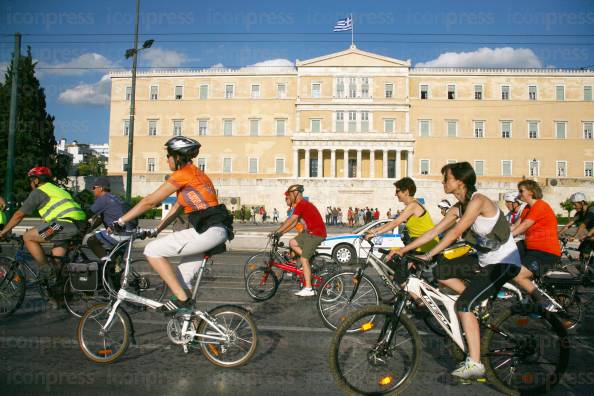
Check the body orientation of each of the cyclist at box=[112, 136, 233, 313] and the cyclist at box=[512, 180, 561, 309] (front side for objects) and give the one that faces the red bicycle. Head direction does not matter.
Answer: the cyclist at box=[512, 180, 561, 309]

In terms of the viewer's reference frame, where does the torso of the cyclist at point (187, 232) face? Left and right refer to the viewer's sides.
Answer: facing to the left of the viewer

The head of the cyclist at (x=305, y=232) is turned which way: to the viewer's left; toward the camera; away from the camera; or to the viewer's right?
to the viewer's left

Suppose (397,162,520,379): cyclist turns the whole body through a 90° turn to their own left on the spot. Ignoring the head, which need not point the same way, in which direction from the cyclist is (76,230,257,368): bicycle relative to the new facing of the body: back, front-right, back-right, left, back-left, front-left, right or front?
right

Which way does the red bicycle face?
to the viewer's left

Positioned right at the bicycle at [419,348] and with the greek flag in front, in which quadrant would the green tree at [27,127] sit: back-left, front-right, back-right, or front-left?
front-left

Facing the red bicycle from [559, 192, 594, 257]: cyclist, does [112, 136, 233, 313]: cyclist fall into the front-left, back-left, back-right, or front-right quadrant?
front-left

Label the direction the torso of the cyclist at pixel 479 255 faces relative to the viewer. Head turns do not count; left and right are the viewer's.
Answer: facing to the left of the viewer

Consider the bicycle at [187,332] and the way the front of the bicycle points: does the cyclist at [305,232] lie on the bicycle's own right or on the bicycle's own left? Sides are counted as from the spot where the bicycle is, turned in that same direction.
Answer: on the bicycle's own right

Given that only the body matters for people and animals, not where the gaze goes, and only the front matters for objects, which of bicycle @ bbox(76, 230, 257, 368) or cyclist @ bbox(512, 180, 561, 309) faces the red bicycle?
the cyclist

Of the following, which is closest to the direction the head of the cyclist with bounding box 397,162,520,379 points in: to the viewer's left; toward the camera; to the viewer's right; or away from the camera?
to the viewer's left

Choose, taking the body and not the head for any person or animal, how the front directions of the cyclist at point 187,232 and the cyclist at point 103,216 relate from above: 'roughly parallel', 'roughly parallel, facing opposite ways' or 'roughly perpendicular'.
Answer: roughly parallel

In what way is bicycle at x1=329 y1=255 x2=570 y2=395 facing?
to the viewer's left

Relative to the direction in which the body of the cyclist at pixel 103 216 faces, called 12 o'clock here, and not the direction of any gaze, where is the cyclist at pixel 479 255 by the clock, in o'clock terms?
the cyclist at pixel 479 255 is roughly at 8 o'clock from the cyclist at pixel 103 216.

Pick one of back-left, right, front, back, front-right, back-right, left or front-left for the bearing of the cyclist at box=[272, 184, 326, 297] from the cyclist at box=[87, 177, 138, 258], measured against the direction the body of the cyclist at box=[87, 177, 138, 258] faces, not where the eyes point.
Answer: back

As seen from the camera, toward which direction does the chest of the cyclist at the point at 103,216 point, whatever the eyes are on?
to the viewer's left

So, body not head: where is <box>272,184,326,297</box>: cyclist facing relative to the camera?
to the viewer's left

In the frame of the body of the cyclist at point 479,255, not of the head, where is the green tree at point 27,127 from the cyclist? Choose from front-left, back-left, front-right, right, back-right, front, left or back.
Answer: front-right

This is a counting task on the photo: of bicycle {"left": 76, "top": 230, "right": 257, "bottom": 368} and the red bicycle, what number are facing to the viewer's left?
2

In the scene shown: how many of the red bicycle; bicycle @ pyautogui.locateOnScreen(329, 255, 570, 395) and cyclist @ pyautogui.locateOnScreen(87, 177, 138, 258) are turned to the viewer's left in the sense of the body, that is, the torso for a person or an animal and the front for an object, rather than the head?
3

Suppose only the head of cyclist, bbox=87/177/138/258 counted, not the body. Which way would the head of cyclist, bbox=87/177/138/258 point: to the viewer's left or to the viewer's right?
to the viewer's left

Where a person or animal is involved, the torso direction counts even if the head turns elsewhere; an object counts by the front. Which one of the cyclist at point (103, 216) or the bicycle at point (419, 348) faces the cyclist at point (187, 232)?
the bicycle
